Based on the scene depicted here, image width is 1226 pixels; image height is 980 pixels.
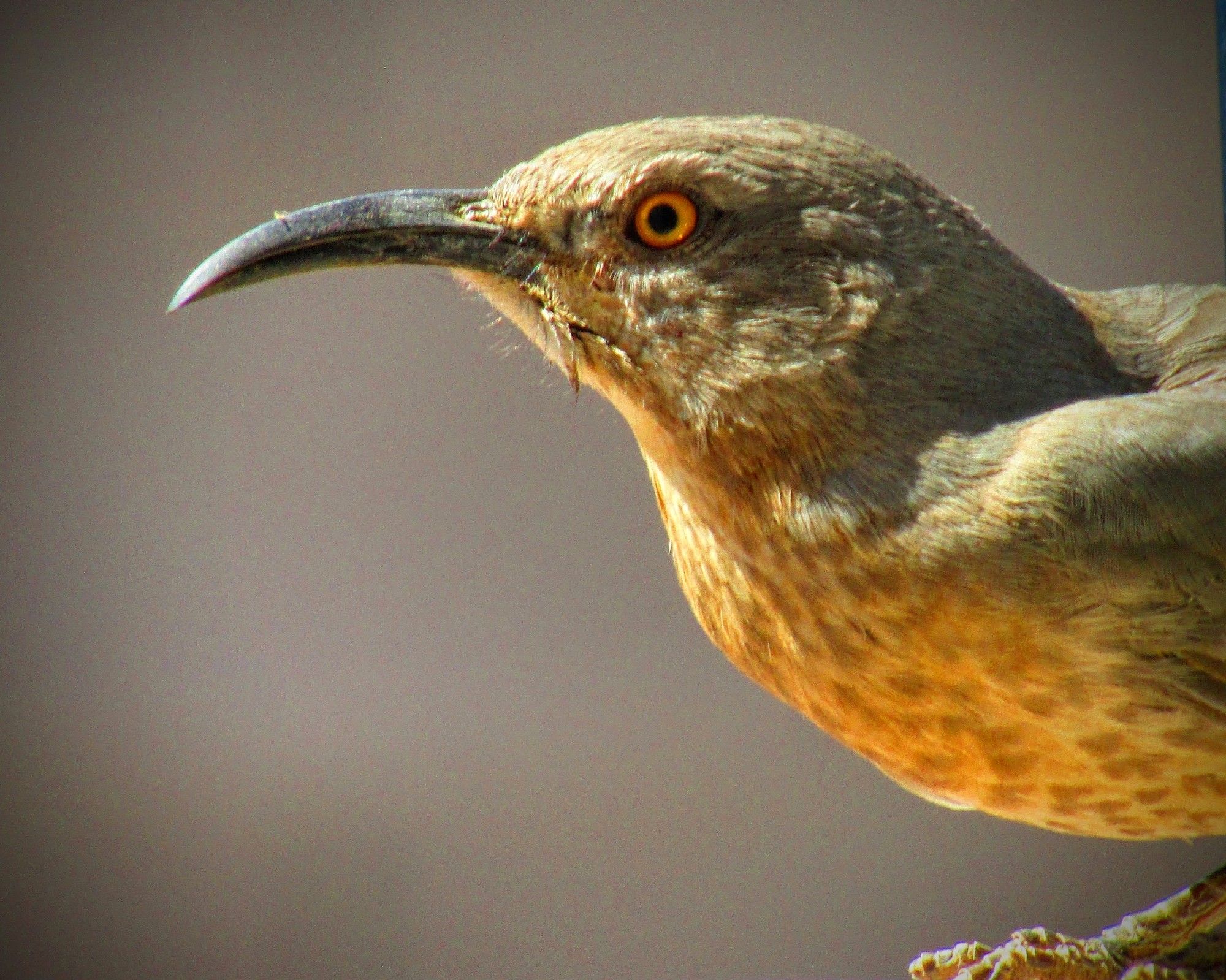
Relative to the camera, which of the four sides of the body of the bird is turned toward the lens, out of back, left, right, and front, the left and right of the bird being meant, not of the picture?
left
